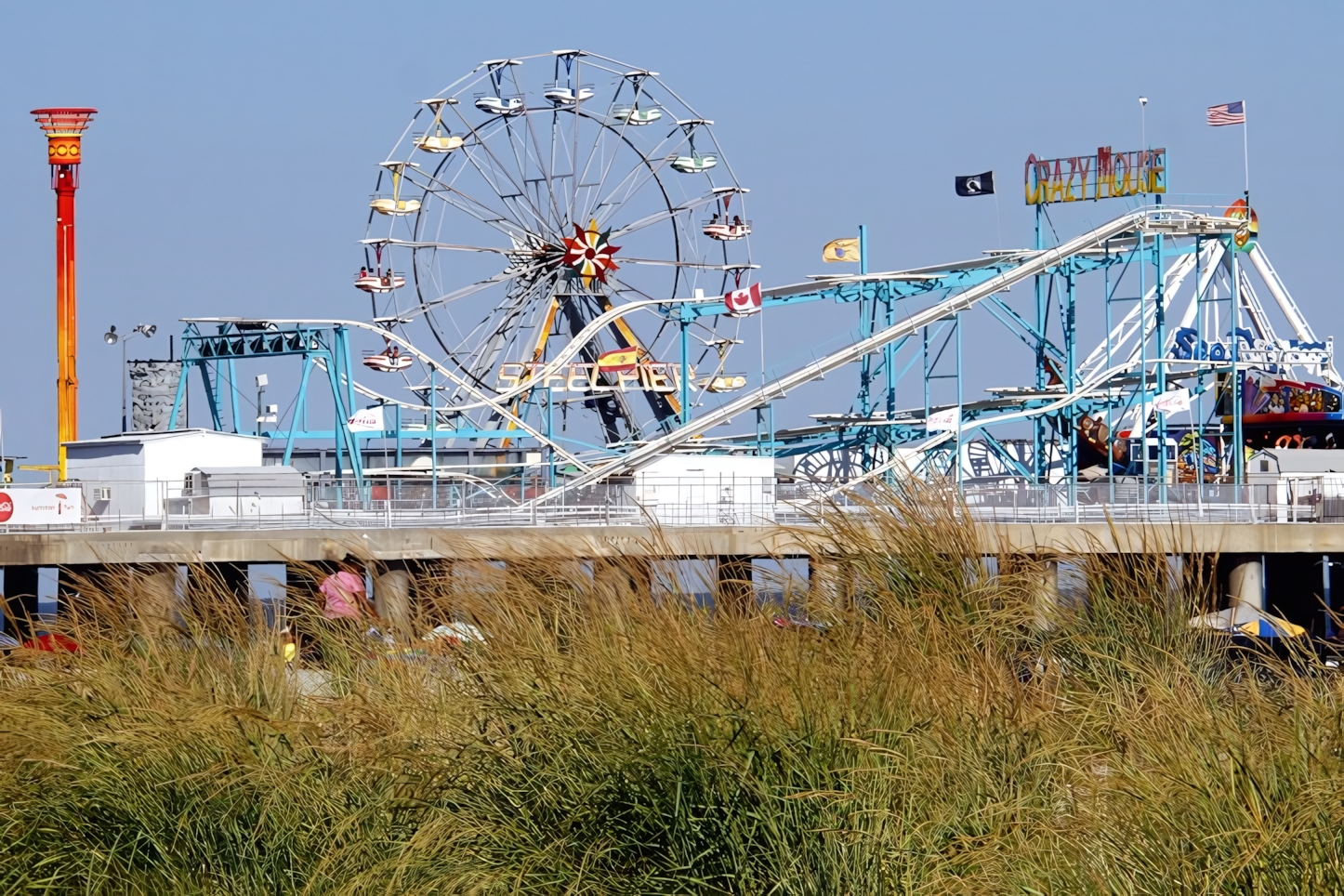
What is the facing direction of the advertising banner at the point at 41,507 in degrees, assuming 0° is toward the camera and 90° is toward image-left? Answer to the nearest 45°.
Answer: approximately 0°

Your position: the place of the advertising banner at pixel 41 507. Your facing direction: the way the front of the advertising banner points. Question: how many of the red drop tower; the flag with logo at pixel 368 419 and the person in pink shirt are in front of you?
1

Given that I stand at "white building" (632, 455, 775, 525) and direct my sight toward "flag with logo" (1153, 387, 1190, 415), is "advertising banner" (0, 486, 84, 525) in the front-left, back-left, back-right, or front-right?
back-left

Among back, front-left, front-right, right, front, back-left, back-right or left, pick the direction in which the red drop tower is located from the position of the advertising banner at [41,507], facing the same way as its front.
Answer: back

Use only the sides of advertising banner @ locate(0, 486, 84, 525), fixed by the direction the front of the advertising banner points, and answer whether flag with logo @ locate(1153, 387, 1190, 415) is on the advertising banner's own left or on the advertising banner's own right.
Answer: on the advertising banner's own left

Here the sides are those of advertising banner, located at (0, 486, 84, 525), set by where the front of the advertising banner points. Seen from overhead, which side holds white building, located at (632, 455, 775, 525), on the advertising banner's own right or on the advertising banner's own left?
on the advertising banner's own left
